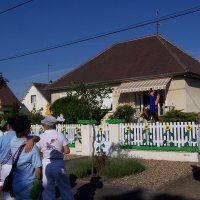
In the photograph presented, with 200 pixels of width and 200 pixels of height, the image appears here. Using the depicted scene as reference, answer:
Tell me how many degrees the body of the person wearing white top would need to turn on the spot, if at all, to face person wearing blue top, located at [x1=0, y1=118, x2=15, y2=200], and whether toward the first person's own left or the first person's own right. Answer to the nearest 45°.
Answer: approximately 135° to the first person's own left

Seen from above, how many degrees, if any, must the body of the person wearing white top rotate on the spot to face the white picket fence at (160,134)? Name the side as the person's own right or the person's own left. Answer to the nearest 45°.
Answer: approximately 45° to the person's own right

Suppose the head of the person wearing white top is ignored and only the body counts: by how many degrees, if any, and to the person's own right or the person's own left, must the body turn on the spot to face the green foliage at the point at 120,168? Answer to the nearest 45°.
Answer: approximately 45° to the person's own right

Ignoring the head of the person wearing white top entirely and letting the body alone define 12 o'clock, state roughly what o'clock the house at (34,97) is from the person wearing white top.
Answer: The house is roughly at 12 o'clock from the person wearing white top.

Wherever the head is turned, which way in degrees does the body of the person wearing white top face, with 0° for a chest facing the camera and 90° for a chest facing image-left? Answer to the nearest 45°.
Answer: approximately 180°

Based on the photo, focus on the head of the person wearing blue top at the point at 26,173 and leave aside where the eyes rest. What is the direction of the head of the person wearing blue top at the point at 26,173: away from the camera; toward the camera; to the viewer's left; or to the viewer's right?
away from the camera
